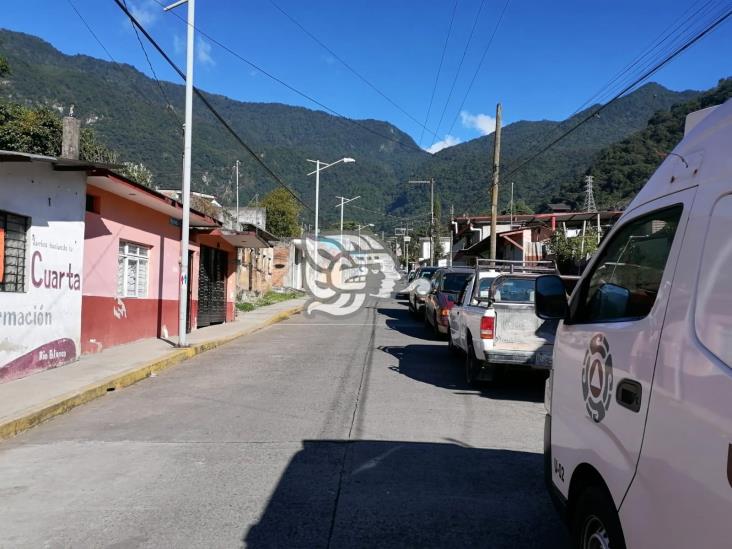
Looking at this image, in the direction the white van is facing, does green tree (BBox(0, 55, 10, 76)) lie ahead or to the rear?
ahead

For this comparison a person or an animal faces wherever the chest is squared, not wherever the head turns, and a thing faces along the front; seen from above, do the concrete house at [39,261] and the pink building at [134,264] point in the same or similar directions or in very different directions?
same or similar directions

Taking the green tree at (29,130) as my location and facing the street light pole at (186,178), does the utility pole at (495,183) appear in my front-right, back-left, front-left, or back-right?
front-left

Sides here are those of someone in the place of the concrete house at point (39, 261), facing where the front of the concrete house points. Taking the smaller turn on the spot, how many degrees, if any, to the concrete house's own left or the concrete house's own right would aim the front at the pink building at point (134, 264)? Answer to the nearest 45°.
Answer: approximately 90° to the concrete house's own left

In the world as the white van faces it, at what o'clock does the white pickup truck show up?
The white pickup truck is roughly at 1 o'clock from the white van.

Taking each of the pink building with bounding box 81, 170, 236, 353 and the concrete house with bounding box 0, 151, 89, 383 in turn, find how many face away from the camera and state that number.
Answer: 0

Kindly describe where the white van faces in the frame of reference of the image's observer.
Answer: facing away from the viewer and to the left of the viewer

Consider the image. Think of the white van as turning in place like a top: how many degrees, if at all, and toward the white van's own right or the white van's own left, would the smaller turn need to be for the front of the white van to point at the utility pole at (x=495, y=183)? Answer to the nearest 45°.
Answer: approximately 45° to the white van's own right

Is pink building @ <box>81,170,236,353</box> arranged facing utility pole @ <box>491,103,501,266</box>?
no

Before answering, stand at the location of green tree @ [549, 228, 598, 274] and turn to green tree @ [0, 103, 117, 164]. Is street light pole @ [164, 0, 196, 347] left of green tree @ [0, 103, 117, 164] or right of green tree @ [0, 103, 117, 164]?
left

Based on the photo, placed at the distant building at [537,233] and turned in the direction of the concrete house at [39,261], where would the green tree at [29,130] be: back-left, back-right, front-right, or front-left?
front-right

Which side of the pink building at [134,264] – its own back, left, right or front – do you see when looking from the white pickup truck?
front

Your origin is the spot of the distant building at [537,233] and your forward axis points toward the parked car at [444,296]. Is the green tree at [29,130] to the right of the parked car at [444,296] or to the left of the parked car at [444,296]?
right

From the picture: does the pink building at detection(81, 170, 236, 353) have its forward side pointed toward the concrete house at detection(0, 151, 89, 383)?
no

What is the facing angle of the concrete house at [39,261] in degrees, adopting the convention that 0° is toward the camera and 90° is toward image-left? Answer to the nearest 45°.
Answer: approximately 315°

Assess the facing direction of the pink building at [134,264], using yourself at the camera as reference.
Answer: facing the viewer and to the right of the viewer

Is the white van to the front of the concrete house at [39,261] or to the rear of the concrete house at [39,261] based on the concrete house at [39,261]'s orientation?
to the front

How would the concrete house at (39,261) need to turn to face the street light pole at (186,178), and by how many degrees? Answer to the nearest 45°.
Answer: approximately 90° to its left

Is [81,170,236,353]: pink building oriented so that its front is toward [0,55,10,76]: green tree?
no
